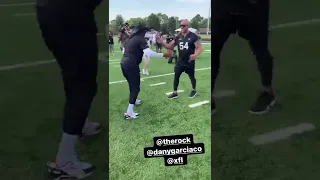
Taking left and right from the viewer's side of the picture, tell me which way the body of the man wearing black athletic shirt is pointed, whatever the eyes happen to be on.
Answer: facing the viewer and to the left of the viewer
